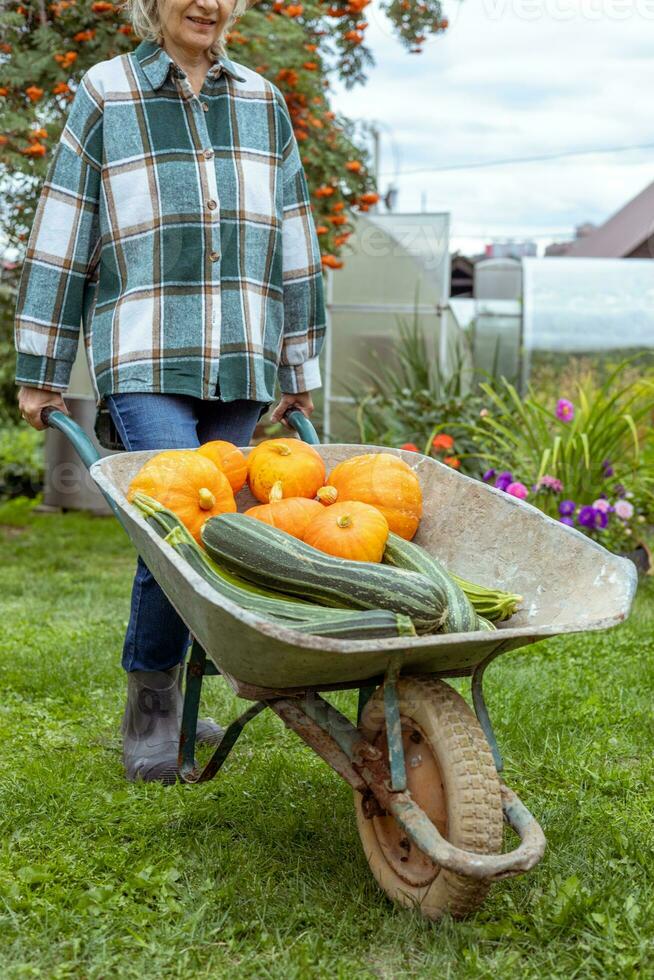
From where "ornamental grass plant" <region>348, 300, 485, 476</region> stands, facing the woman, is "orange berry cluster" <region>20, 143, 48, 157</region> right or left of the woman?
right

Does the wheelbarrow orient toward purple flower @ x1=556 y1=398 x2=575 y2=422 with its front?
no

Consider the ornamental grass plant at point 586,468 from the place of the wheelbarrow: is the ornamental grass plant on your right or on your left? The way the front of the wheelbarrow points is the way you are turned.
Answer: on your left

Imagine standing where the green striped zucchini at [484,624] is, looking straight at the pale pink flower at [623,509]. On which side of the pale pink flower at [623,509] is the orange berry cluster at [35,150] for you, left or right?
left

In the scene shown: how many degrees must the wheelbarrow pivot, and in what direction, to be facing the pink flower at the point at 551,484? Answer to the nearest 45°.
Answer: approximately 135° to its left

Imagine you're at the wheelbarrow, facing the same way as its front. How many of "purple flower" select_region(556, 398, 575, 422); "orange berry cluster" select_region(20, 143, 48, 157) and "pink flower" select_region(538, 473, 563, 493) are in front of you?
0

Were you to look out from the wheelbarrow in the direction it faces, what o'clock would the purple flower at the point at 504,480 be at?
The purple flower is roughly at 8 o'clock from the wheelbarrow.

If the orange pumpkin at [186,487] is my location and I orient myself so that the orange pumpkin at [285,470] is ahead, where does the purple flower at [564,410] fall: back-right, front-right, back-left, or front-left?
front-left

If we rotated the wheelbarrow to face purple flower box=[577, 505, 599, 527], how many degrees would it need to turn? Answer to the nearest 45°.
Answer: approximately 135° to its left

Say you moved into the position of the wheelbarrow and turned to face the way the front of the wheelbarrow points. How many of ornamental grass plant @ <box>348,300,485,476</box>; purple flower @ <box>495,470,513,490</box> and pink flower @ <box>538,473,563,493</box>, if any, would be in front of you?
0

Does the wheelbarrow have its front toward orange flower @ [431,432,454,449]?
no

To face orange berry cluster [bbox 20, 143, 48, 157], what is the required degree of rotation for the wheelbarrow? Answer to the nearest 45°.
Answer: approximately 180°

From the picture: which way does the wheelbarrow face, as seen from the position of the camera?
facing the viewer and to the right of the viewer
